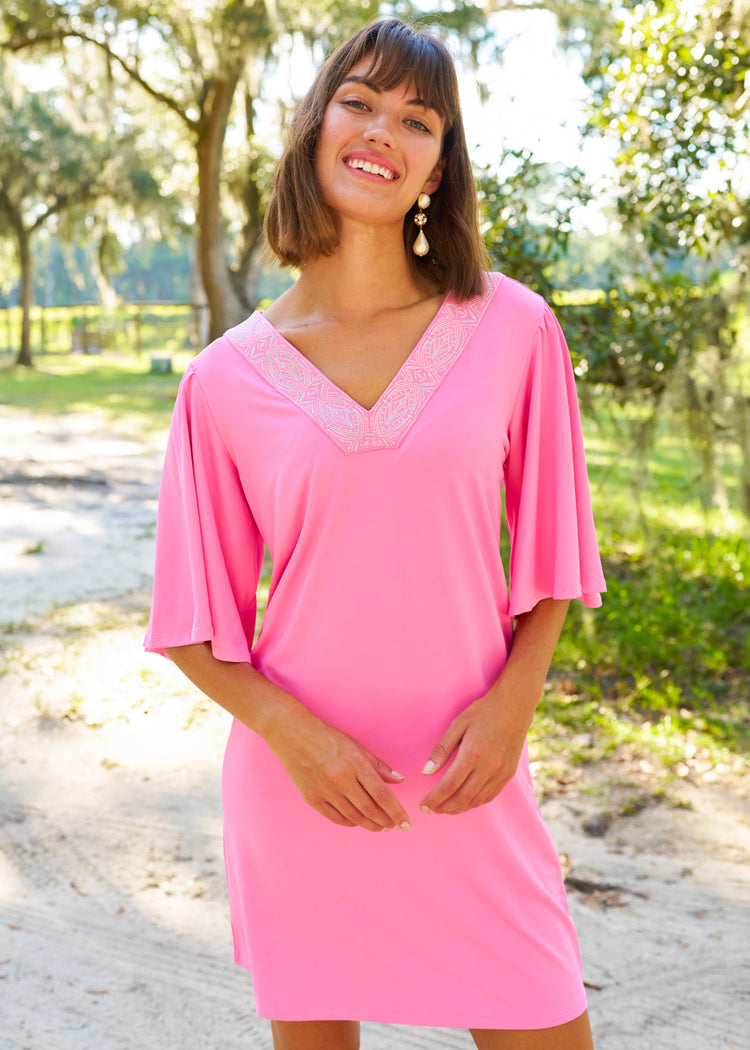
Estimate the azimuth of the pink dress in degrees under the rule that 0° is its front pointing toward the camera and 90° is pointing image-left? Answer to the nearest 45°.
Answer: approximately 0°

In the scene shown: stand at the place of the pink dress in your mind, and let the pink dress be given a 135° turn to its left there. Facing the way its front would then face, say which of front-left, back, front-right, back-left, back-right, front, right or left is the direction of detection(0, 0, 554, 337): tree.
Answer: front-left

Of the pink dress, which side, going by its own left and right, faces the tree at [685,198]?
back

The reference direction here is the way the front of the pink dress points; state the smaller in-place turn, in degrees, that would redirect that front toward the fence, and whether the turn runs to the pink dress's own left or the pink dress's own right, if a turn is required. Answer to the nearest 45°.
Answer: approximately 180°

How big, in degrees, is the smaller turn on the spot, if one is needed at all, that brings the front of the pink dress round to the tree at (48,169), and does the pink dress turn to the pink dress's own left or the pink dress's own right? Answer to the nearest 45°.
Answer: approximately 180°
